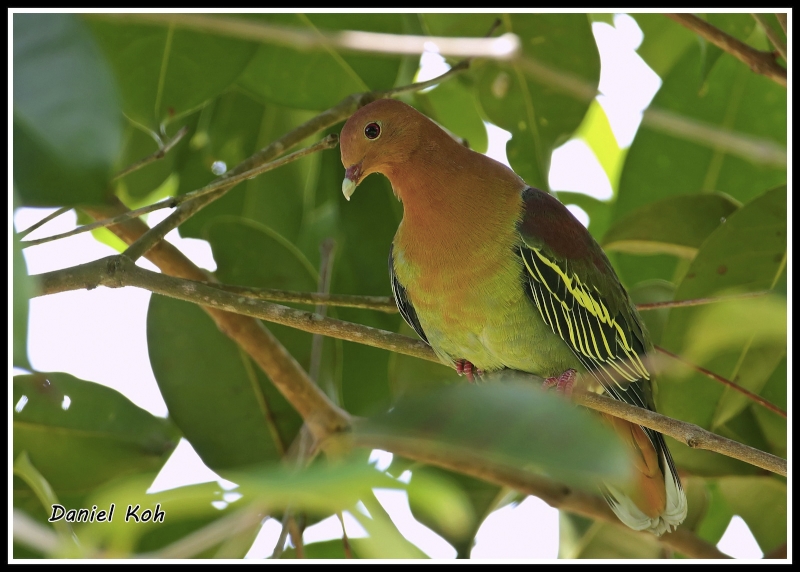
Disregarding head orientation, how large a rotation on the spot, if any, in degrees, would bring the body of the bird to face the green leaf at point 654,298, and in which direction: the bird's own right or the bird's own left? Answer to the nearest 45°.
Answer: approximately 180°

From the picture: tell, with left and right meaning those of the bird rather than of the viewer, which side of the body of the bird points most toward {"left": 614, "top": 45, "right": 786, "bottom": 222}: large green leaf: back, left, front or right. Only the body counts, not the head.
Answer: back

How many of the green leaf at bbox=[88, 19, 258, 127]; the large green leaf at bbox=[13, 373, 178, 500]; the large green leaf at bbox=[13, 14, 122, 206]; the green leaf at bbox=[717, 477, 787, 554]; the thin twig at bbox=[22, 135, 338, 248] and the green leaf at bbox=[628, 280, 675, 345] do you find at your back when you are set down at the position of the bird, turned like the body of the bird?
2

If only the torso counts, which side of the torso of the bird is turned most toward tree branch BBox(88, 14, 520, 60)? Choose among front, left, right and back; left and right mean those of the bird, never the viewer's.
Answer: front

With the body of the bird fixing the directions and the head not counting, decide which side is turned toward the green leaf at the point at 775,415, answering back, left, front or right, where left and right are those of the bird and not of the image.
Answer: back

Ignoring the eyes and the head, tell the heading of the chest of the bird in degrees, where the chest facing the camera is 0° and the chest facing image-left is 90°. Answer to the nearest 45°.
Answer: approximately 45°

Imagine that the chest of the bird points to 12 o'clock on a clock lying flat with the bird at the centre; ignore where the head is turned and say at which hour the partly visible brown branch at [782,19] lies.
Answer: The partly visible brown branch is roughly at 8 o'clock from the bird.

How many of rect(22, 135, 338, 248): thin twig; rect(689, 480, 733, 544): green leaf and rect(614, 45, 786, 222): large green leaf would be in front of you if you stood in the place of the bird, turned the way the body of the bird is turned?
1

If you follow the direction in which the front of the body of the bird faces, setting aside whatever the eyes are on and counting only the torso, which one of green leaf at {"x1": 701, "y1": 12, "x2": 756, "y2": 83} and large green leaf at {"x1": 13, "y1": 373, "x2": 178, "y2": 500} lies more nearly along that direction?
the large green leaf

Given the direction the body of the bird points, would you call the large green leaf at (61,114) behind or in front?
in front

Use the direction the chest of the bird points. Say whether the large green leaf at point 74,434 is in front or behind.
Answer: in front

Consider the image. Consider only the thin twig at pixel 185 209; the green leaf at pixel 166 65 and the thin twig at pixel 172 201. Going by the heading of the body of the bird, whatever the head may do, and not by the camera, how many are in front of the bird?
3
